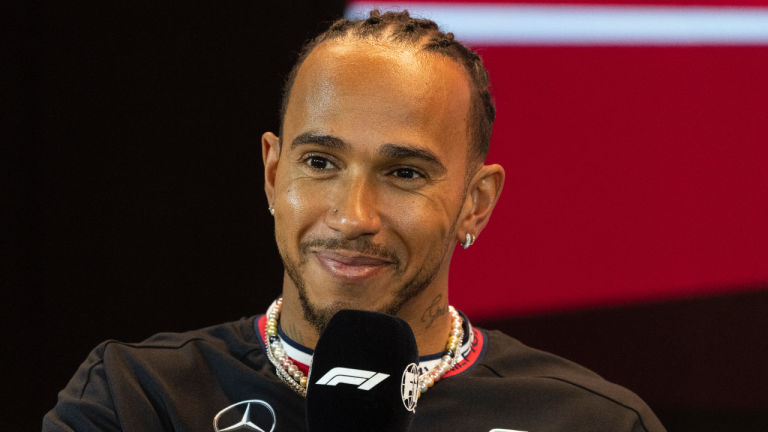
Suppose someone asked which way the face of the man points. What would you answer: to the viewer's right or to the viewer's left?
to the viewer's left

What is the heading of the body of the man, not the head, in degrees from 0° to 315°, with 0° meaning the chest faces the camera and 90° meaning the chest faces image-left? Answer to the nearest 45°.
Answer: approximately 0°
